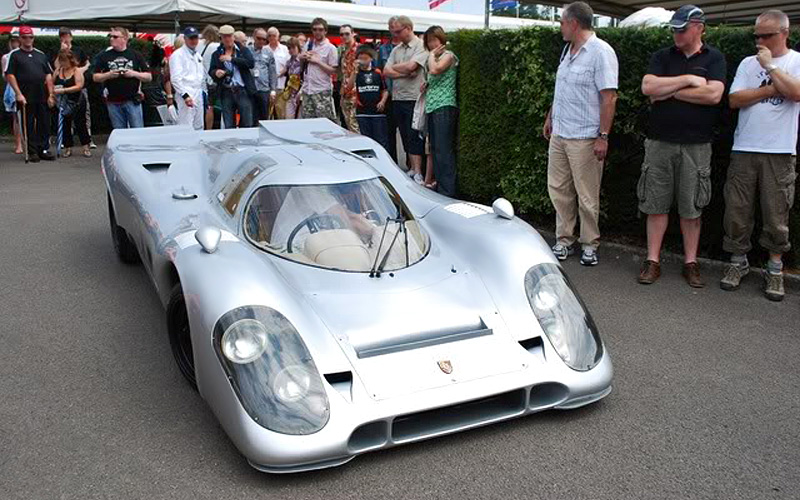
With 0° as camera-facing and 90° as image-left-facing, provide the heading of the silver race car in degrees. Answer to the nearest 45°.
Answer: approximately 315°

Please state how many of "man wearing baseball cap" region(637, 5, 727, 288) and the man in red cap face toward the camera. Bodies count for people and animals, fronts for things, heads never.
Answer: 2

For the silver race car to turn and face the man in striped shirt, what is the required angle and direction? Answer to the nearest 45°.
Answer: approximately 90° to its left

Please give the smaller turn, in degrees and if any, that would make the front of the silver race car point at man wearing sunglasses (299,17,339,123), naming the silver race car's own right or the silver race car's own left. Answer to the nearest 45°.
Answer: approximately 135° to the silver race car's own left

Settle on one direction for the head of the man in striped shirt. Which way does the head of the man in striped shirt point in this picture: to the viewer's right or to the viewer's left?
to the viewer's left

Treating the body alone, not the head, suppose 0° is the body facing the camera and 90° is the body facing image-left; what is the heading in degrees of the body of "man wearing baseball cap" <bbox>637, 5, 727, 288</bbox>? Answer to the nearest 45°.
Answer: approximately 0°

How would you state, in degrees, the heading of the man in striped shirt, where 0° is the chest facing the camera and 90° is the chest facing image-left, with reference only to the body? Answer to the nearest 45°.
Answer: approximately 45°
